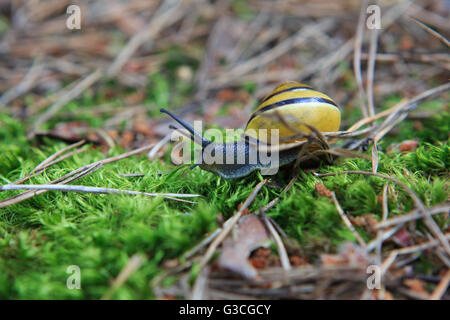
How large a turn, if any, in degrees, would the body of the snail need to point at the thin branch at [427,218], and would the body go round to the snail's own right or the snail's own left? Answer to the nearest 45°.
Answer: approximately 135° to the snail's own left

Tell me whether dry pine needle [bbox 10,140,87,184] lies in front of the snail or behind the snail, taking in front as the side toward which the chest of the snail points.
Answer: in front

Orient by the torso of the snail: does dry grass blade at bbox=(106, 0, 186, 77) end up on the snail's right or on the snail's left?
on the snail's right

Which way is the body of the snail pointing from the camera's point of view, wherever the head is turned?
to the viewer's left
